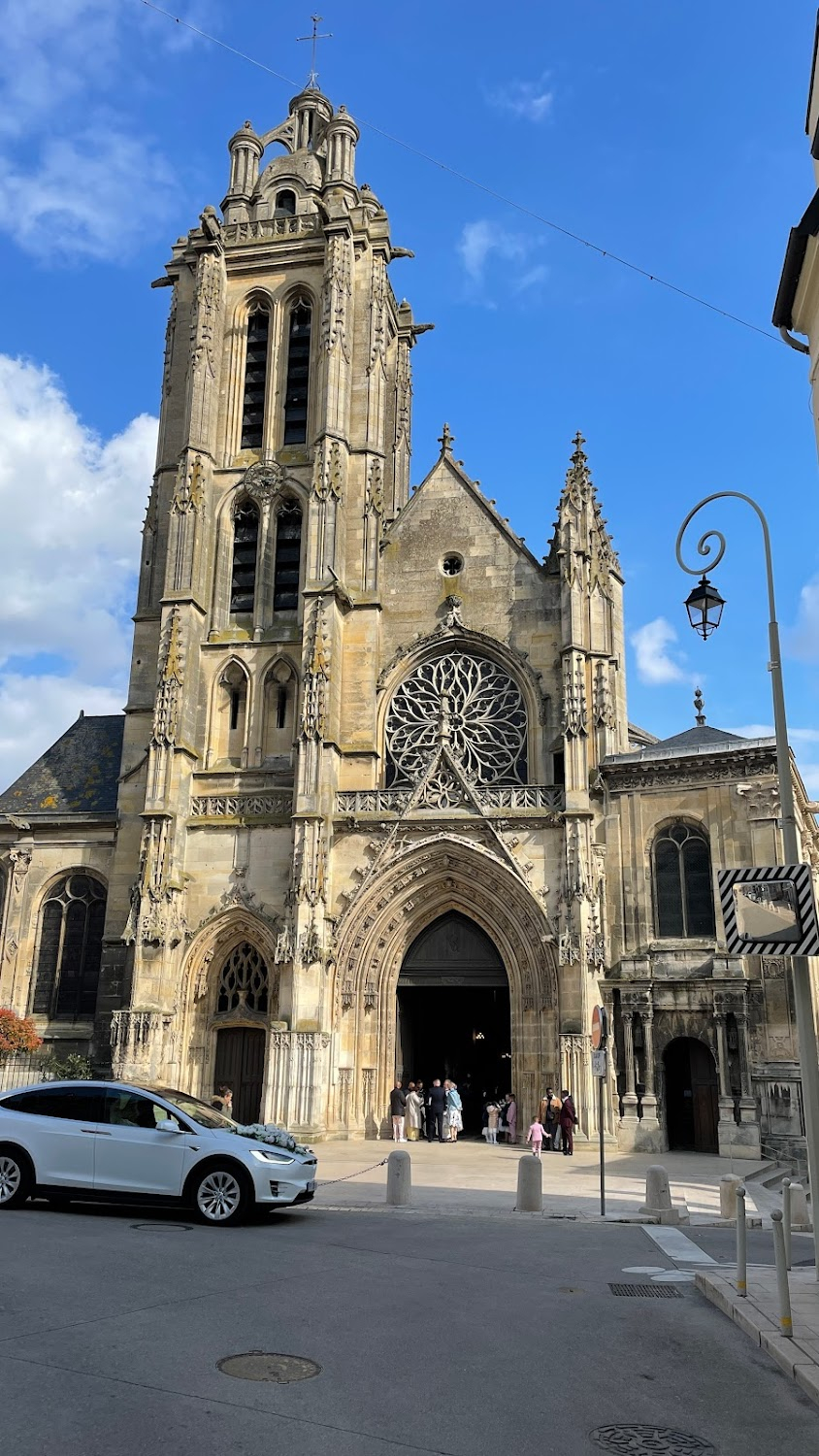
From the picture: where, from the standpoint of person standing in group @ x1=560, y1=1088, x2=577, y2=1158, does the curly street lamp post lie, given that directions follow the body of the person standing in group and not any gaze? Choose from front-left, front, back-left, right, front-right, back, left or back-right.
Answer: left

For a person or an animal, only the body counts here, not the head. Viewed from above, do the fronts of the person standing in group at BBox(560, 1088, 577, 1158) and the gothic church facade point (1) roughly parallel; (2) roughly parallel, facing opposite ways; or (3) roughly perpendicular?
roughly perpendicular

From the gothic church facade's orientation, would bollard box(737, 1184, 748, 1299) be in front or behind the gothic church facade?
in front

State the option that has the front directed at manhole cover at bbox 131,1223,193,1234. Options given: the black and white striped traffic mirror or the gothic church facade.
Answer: the gothic church facade

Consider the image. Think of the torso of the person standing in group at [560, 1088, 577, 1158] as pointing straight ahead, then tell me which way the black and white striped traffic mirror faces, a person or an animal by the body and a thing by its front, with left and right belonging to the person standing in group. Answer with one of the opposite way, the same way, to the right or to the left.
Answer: to the left

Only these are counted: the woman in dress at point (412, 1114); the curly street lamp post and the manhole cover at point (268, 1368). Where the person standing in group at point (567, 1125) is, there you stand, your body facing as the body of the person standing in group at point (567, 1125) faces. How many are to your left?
2

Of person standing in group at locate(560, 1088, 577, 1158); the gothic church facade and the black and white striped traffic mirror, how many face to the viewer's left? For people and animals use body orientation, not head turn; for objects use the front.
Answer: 1

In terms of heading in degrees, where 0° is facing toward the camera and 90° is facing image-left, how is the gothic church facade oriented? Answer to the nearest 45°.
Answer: approximately 0°

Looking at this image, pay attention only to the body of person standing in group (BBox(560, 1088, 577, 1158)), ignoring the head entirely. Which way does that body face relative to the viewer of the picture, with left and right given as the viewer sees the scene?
facing to the left of the viewer

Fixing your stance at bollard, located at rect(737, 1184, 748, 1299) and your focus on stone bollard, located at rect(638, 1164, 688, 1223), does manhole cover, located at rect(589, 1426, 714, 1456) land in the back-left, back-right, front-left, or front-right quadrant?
back-left

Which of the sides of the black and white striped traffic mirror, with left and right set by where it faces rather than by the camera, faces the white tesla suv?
right
